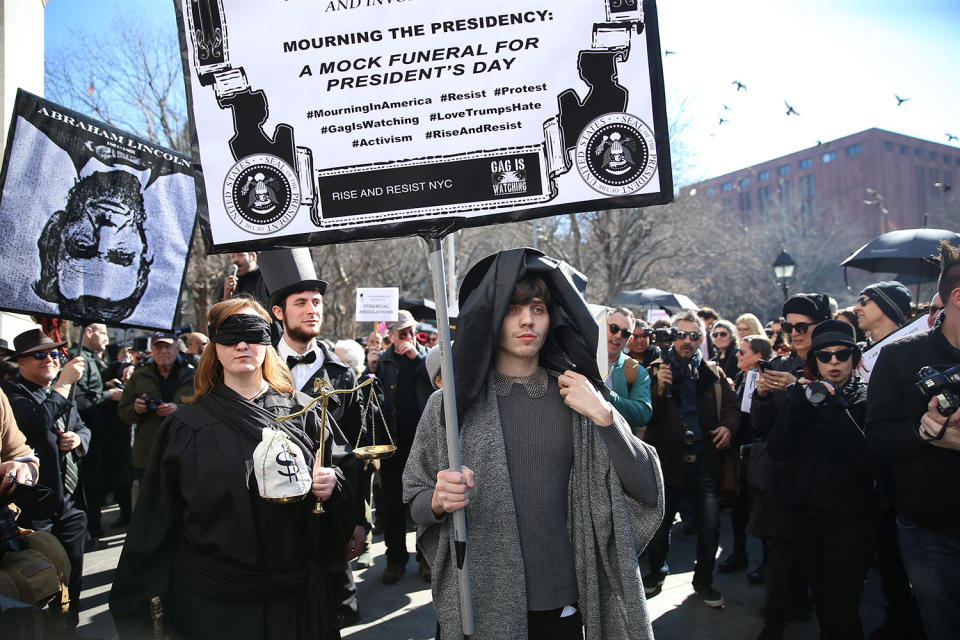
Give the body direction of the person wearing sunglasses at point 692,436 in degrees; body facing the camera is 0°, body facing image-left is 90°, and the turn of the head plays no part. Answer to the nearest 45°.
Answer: approximately 0°

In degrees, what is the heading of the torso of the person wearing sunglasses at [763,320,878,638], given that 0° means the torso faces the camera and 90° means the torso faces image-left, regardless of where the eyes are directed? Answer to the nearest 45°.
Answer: approximately 0°

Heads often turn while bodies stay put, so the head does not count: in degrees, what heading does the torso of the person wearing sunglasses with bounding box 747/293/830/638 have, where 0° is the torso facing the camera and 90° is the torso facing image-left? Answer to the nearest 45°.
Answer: approximately 45°

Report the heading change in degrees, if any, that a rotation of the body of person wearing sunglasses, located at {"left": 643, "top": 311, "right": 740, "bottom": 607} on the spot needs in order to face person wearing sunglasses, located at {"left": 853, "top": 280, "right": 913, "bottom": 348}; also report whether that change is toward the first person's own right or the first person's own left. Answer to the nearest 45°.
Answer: approximately 90° to the first person's own left

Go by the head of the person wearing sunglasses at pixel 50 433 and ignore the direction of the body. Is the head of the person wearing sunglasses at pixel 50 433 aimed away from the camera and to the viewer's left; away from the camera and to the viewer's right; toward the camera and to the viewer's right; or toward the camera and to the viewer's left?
toward the camera and to the viewer's right

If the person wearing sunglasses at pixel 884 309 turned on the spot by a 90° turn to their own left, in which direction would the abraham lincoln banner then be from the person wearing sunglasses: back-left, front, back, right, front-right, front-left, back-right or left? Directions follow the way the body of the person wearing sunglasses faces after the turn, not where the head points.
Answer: front-right

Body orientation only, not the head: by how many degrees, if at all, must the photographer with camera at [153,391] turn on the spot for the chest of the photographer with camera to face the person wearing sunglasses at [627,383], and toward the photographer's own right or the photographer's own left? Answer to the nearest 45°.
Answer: approximately 45° to the photographer's own left
